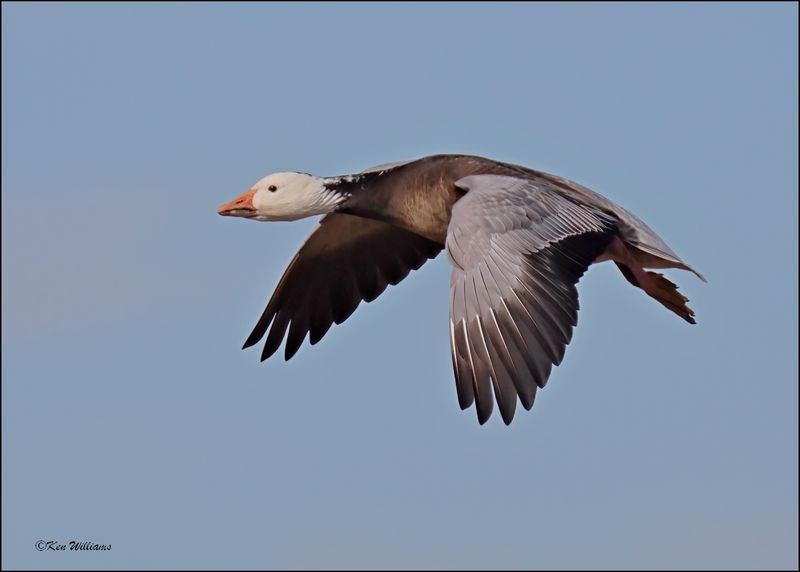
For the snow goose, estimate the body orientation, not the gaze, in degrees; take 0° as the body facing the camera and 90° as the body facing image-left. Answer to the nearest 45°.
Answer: approximately 90°
